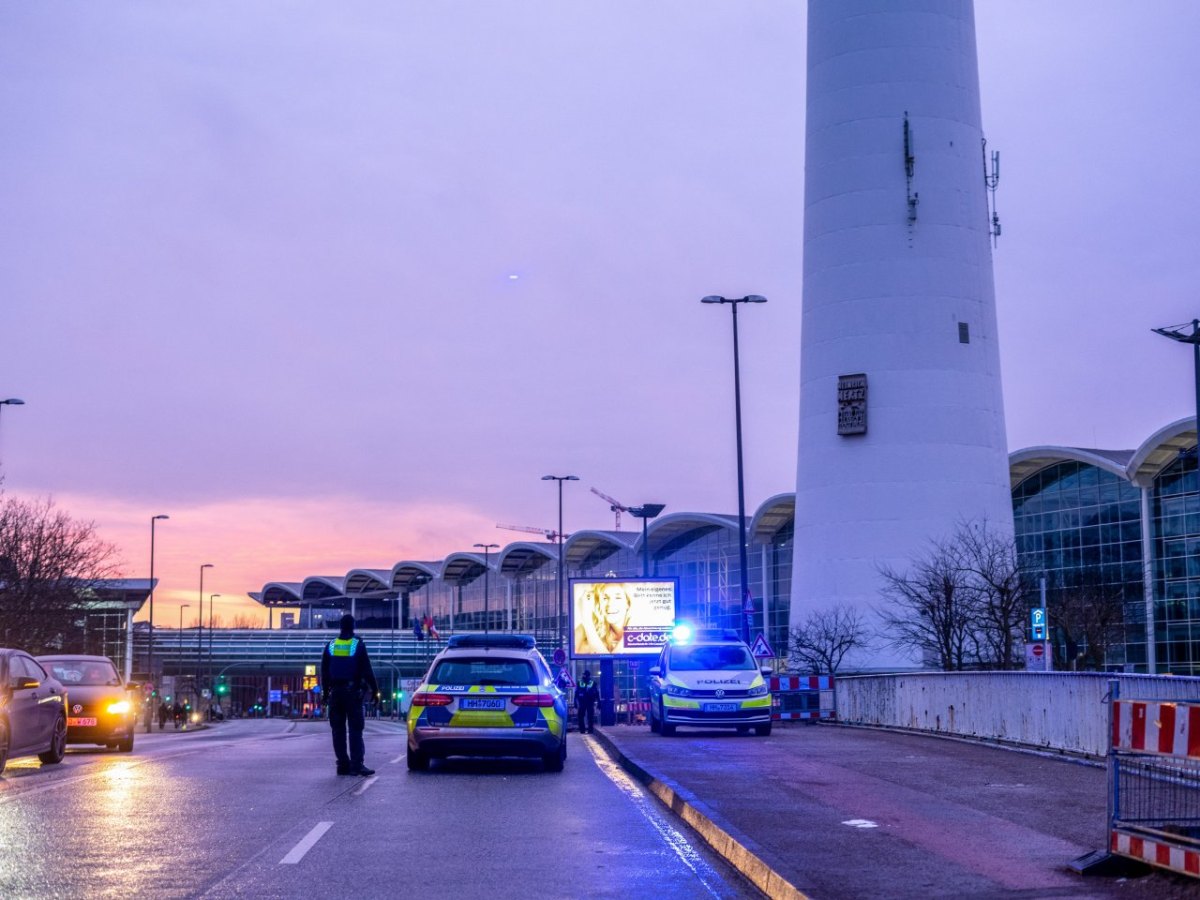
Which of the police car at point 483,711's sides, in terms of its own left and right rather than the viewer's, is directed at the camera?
back

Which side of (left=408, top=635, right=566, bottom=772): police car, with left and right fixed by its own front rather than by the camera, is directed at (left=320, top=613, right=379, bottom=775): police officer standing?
left

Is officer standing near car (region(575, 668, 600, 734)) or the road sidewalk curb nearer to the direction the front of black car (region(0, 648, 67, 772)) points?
the road sidewalk curb

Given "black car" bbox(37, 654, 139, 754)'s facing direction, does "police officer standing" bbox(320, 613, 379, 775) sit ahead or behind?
ahead

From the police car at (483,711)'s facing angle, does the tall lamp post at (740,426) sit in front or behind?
in front

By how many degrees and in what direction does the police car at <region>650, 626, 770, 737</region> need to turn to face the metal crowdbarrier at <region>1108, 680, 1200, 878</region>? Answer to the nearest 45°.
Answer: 0° — it already faces it

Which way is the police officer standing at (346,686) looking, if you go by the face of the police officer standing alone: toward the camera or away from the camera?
away from the camera

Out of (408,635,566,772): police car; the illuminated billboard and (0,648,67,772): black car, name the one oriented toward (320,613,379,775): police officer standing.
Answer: the illuminated billboard

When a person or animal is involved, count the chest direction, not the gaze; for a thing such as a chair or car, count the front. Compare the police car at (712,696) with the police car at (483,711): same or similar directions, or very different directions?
very different directions

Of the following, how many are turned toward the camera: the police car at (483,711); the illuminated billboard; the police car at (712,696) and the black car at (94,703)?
3

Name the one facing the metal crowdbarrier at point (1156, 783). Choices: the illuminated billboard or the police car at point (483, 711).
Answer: the illuminated billboard

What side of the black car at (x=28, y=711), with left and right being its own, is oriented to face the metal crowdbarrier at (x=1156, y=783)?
left

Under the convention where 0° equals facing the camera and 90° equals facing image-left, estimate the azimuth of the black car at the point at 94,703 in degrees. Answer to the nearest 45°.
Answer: approximately 0°

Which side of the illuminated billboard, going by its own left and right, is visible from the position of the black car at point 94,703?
front

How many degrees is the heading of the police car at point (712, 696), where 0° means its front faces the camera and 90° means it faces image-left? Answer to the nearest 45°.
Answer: approximately 0°
